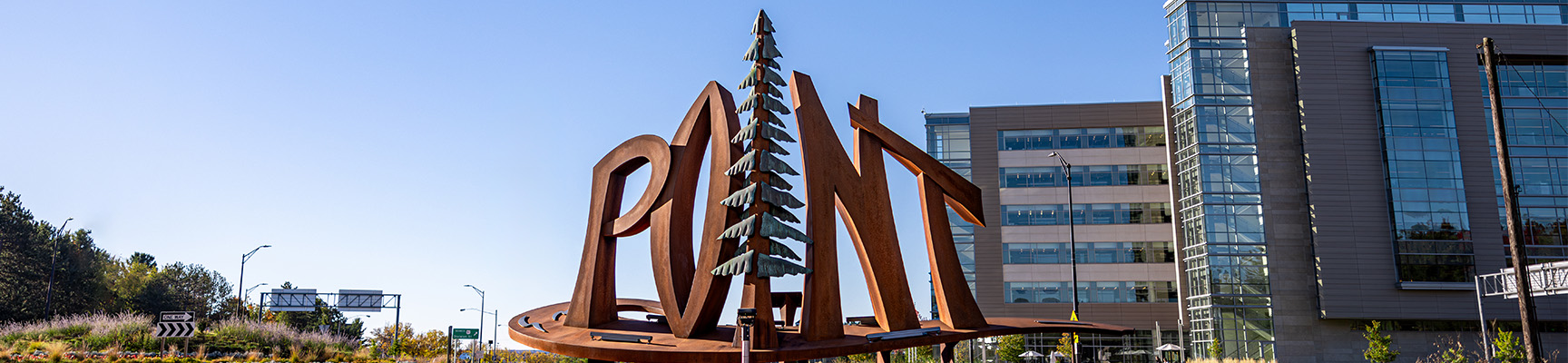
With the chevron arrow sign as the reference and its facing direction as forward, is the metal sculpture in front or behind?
in front

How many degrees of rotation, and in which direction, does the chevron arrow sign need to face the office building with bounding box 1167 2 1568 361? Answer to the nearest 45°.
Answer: approximately 90° to its left

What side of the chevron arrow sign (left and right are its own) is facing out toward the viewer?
front

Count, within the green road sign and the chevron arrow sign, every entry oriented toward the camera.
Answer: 2

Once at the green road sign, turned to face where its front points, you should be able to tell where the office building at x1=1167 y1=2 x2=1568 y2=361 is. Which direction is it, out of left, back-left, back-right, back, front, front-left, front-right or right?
left

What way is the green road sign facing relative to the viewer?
toward the camera

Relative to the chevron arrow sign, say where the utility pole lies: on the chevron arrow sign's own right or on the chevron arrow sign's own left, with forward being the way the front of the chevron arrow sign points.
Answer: on the chevron arrow sign's own left

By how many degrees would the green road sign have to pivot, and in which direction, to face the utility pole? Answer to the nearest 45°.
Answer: approximately 45° to its left

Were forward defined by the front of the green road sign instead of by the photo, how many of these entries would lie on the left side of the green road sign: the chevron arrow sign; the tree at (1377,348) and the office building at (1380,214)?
2
